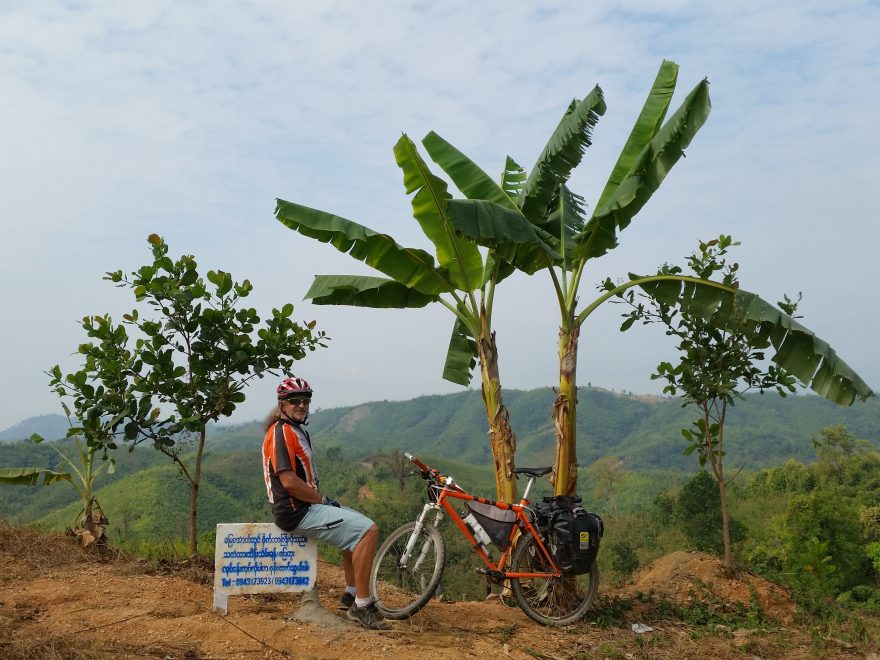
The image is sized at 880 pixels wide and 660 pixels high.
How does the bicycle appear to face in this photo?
to the viewer's left

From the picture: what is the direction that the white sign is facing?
toward the camera

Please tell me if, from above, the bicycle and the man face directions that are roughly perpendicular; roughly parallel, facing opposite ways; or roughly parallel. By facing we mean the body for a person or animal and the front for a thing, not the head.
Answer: roughly parallel, facing opposite ways

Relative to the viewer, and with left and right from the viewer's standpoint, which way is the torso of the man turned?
facing to the right of the viewer

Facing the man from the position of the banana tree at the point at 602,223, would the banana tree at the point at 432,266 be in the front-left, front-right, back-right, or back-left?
front-right

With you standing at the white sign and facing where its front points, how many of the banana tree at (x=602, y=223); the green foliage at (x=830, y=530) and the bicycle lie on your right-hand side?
0

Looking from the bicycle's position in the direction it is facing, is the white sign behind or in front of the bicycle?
in front

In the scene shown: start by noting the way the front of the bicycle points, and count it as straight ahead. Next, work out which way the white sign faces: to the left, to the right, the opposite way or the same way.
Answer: to the left

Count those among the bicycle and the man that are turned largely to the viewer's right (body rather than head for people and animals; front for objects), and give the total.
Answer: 1
